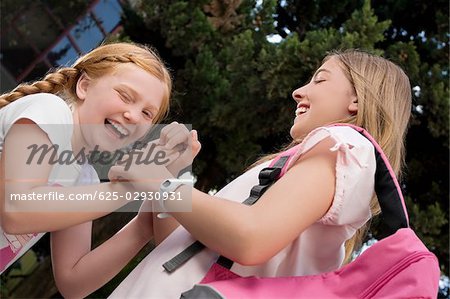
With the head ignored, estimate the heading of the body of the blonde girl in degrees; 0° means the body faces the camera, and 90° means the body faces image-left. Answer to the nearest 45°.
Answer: approximately 90°
